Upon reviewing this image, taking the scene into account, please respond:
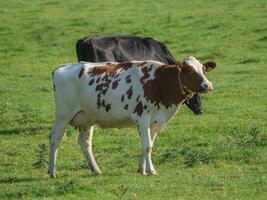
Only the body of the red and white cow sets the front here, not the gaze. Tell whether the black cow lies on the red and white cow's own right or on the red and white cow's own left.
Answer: on the red and white cow's own left

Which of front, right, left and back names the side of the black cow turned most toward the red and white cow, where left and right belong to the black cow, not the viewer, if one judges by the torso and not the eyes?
right

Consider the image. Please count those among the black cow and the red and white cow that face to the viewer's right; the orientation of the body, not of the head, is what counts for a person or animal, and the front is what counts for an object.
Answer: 2

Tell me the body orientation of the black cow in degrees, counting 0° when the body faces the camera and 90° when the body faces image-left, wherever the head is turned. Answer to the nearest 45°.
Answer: approximately 270°

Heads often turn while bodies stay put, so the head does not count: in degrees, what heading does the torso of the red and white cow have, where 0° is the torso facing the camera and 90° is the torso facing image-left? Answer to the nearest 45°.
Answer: approximately 270°
